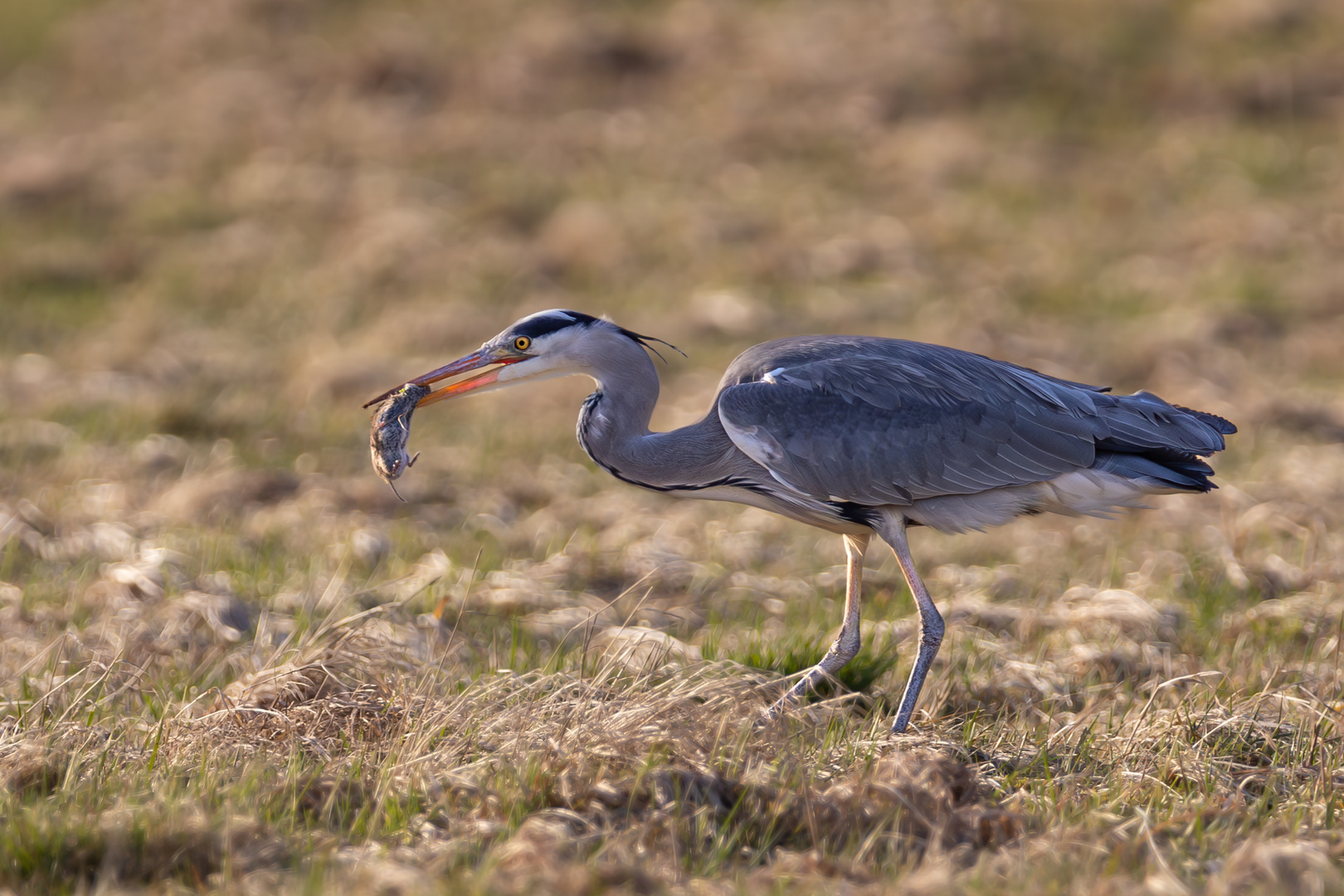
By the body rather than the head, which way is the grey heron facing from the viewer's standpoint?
to the viewer's left
